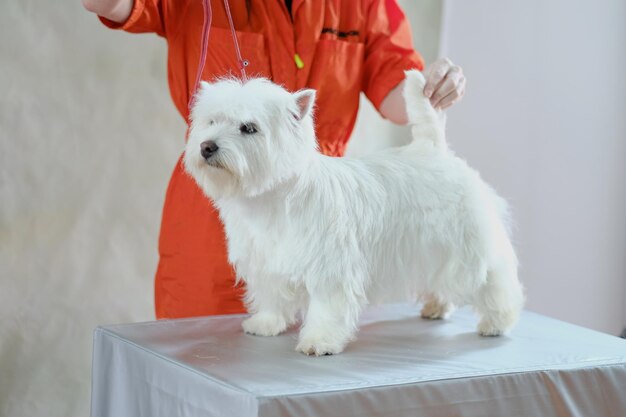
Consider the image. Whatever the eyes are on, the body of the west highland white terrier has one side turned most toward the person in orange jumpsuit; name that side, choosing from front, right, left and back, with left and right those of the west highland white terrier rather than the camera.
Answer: right

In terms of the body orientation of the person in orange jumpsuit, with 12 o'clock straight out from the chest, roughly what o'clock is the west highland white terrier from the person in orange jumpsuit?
The west highland white terrier is roughly at 11 o'clock from the person in orange jumpsuit.

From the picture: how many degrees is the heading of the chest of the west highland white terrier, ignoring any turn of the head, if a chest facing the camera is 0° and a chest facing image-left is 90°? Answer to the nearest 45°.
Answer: approximately 45°

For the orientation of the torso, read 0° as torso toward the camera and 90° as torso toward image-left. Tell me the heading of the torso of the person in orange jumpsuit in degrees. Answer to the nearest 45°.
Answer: approximately 0°
